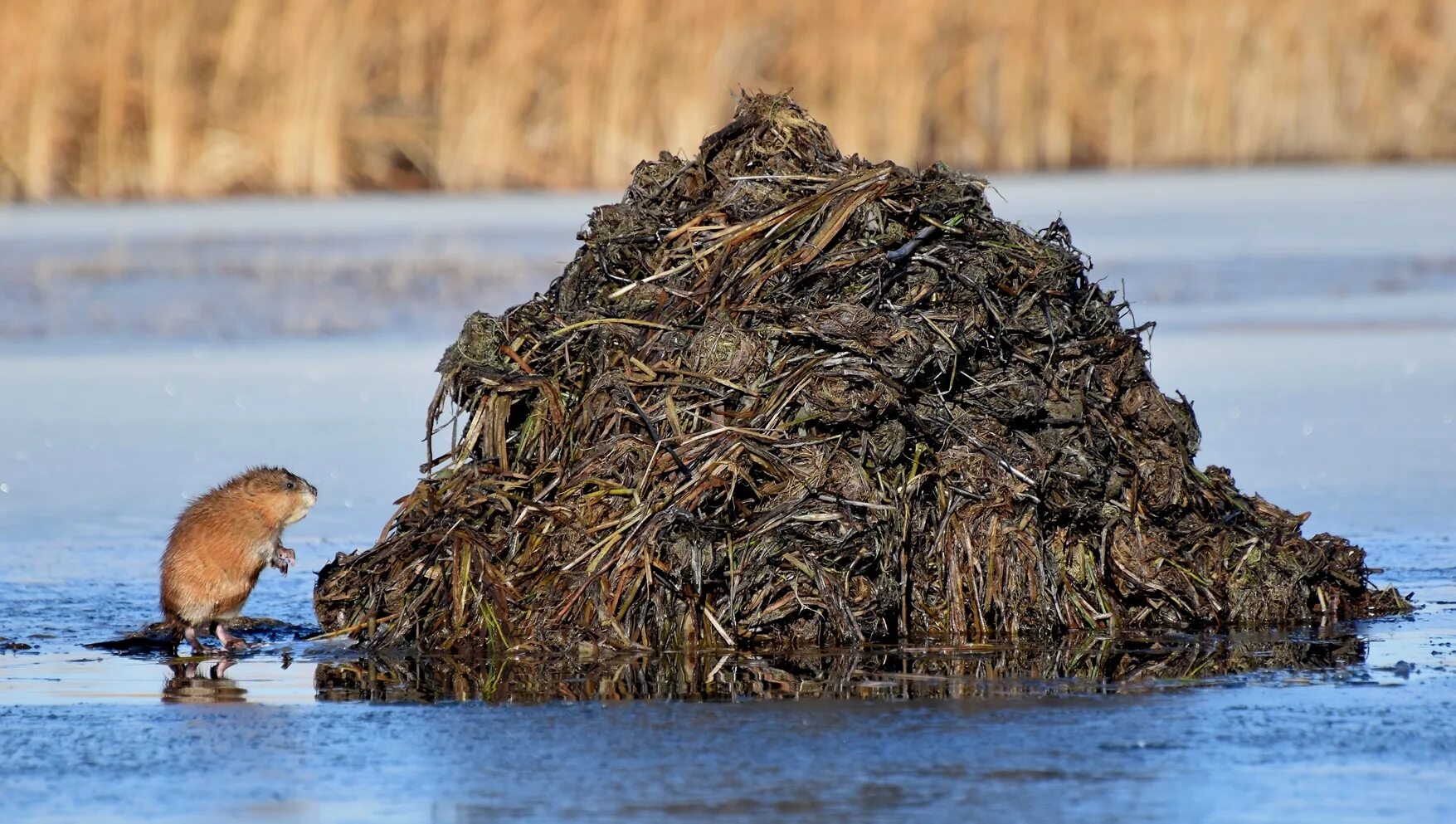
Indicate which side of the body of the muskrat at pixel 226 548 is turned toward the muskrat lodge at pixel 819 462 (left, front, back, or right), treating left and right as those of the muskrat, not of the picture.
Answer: front

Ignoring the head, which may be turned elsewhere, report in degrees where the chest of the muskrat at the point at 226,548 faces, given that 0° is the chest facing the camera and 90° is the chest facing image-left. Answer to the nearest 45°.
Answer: approximately 270°
